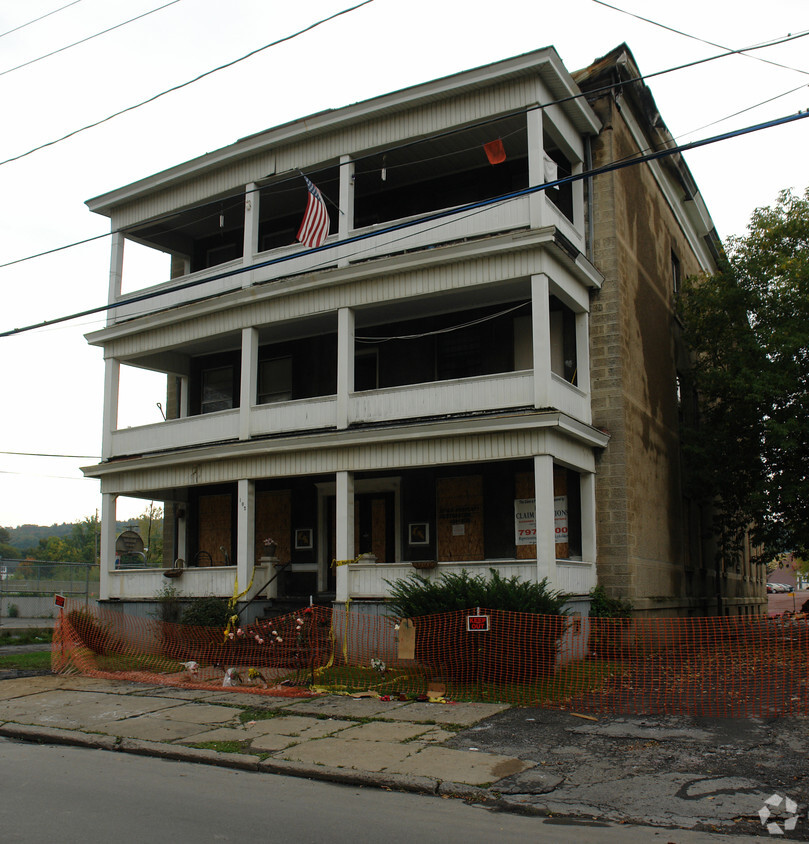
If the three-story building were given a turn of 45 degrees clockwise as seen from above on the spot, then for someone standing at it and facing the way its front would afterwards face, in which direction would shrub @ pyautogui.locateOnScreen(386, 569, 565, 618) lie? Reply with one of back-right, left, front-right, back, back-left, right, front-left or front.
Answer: left

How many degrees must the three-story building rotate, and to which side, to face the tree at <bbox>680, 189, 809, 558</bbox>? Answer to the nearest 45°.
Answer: approximately 135° to its left

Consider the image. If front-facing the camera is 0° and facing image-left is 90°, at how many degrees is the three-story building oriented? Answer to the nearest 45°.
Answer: approximately 45°

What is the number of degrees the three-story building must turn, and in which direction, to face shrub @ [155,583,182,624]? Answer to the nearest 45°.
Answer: approximately 45° to its right
